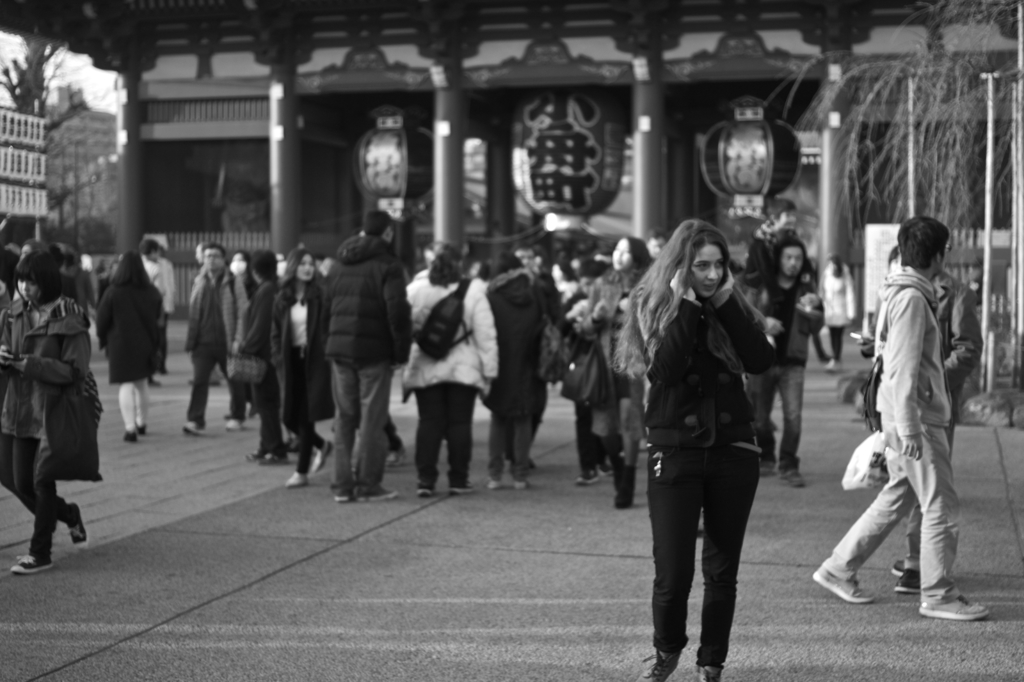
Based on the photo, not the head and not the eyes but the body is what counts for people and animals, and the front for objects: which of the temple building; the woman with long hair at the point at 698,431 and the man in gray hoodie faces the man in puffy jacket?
the temple building

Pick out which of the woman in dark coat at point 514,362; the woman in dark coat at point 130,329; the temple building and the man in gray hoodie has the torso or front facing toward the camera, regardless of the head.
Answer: the temple building

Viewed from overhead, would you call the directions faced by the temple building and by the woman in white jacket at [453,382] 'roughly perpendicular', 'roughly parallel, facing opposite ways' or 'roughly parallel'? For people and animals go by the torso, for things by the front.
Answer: roughly parallel, facing opposite ways

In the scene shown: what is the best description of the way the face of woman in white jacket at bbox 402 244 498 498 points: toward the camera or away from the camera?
away from the camera

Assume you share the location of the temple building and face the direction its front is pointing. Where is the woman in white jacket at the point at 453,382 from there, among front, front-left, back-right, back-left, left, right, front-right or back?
front

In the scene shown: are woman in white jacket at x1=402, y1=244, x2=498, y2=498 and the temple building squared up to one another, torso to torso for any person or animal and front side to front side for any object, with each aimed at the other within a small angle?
yes

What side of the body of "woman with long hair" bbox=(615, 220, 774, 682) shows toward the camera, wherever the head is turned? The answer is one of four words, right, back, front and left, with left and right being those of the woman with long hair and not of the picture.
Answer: front

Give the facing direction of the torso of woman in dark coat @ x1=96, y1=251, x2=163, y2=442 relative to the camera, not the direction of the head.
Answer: away from the camera

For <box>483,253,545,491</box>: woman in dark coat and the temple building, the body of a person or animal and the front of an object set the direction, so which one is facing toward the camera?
the temple building

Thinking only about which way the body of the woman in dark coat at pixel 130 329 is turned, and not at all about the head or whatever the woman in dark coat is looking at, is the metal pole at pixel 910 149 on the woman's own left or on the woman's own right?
on the woman's own right

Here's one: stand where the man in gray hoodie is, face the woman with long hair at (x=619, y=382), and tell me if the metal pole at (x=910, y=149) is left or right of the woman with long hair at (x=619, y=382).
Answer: right

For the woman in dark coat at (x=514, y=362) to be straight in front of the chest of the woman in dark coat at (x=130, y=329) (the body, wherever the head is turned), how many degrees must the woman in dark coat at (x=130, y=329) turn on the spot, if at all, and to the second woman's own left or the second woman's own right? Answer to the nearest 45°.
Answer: approximately 135° to the second woman's own right

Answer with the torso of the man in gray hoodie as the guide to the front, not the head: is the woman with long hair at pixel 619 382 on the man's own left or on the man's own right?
on the man's own left

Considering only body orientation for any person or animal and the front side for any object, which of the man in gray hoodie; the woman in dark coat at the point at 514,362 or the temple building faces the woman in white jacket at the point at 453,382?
the temple building

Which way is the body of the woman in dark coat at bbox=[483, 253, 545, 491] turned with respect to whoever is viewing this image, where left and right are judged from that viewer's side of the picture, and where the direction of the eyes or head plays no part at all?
facing away from the viewer
